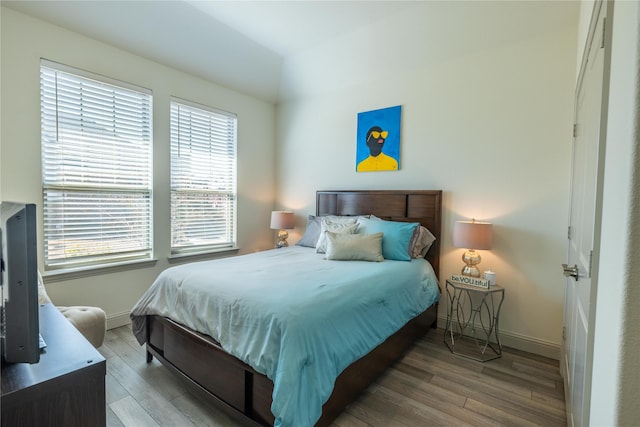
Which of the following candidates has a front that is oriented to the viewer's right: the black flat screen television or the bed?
the black flat screen television

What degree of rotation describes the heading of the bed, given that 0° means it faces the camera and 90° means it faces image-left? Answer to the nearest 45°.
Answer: approximately 45°

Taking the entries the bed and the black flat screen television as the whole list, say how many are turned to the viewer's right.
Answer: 1

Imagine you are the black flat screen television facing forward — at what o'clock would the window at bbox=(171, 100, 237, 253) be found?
The window is roughly at 10 o'clock from the black flat screen television.

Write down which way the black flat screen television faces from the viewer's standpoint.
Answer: facing to the right of the viewer

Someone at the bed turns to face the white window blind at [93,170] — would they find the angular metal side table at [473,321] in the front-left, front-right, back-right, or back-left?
back-right
